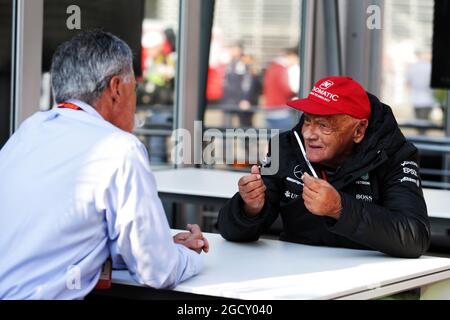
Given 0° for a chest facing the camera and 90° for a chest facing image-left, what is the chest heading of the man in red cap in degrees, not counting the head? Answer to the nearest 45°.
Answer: approximately 45°

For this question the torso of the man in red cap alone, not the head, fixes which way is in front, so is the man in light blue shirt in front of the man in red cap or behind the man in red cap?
in front

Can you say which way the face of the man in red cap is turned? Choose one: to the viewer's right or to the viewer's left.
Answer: to the viewer's left

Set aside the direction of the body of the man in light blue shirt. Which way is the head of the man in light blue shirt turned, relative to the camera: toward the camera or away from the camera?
away from the camera

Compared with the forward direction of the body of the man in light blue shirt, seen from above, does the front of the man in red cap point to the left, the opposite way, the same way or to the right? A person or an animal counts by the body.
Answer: the opposite way

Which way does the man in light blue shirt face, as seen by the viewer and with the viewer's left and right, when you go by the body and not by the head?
facing away from the viewer and to the right of the viewer

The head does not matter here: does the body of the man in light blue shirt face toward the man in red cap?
yes
